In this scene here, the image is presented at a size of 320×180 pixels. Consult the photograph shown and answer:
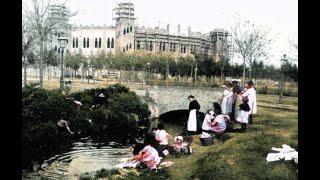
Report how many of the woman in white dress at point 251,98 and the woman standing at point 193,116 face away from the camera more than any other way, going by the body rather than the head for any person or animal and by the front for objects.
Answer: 0

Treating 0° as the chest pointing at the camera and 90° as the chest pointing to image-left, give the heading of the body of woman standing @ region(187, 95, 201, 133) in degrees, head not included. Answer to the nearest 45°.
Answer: approximately 45°

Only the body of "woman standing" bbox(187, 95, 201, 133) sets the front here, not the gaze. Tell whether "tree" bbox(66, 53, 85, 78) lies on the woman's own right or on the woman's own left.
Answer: on the woman's own right

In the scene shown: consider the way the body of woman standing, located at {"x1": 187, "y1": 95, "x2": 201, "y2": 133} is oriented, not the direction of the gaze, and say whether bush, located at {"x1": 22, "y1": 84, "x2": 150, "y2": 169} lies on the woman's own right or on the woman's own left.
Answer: on the woman's own right

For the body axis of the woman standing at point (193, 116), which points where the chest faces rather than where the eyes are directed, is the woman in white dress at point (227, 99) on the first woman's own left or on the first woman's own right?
on the first woman's own left
